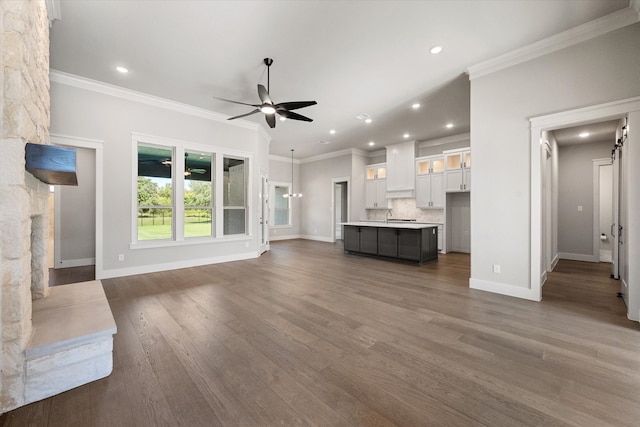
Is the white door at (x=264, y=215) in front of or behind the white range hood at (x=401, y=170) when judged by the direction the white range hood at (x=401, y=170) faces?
in front

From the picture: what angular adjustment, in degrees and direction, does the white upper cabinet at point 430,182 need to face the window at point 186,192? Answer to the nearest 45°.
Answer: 0° — it already faces it

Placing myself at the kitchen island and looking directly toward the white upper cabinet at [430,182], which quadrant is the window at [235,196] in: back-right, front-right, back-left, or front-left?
back-left

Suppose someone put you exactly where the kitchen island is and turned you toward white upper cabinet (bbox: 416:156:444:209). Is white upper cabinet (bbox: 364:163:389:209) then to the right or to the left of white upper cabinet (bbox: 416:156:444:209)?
left

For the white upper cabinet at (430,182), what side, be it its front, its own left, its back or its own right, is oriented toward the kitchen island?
front

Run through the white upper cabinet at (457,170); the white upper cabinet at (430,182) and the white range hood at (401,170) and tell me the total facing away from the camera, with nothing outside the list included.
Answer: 0

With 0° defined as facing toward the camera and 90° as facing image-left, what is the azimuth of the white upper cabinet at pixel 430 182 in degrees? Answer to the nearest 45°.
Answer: approximately 45°

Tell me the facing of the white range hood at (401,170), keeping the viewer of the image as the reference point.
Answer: facing the viewer and to the left of the viewer

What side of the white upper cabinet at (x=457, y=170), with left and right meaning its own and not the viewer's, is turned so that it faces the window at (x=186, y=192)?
front

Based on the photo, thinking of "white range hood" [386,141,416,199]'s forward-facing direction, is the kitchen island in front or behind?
in front
